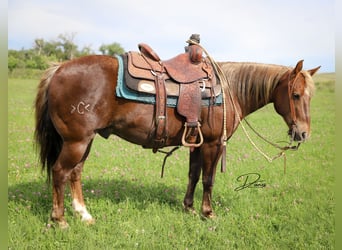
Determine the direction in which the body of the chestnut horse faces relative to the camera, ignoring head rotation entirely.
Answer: to the viewer's right

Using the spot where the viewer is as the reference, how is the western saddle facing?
facing to the right of the viewer
